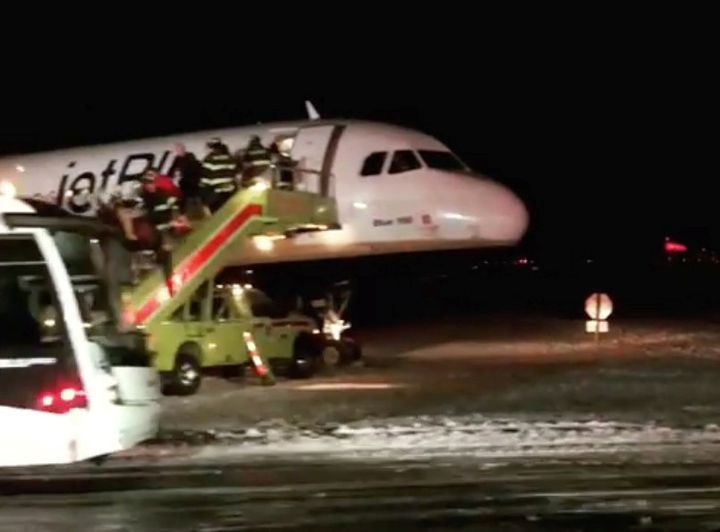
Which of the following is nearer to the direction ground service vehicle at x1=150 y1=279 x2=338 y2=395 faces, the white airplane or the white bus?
the white airplane

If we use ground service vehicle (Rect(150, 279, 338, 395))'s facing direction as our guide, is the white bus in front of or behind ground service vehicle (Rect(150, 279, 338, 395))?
behind

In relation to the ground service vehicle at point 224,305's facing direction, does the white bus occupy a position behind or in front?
behind

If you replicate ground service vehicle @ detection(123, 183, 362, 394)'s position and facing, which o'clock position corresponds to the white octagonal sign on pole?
The white octagonal sign on pole is roughly at 12 o'clock from the ground service vehicle.

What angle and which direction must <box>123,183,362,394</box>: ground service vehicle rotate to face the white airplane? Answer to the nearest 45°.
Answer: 0° — it already faces it

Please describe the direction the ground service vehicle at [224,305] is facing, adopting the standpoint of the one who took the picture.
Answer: facing away from the viewer and to the right of the viewer

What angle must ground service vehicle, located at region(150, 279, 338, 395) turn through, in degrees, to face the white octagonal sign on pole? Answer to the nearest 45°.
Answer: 0° — it already faces it

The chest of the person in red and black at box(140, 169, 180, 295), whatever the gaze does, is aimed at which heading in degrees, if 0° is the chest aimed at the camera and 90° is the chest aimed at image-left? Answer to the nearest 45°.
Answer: approximately 90°
